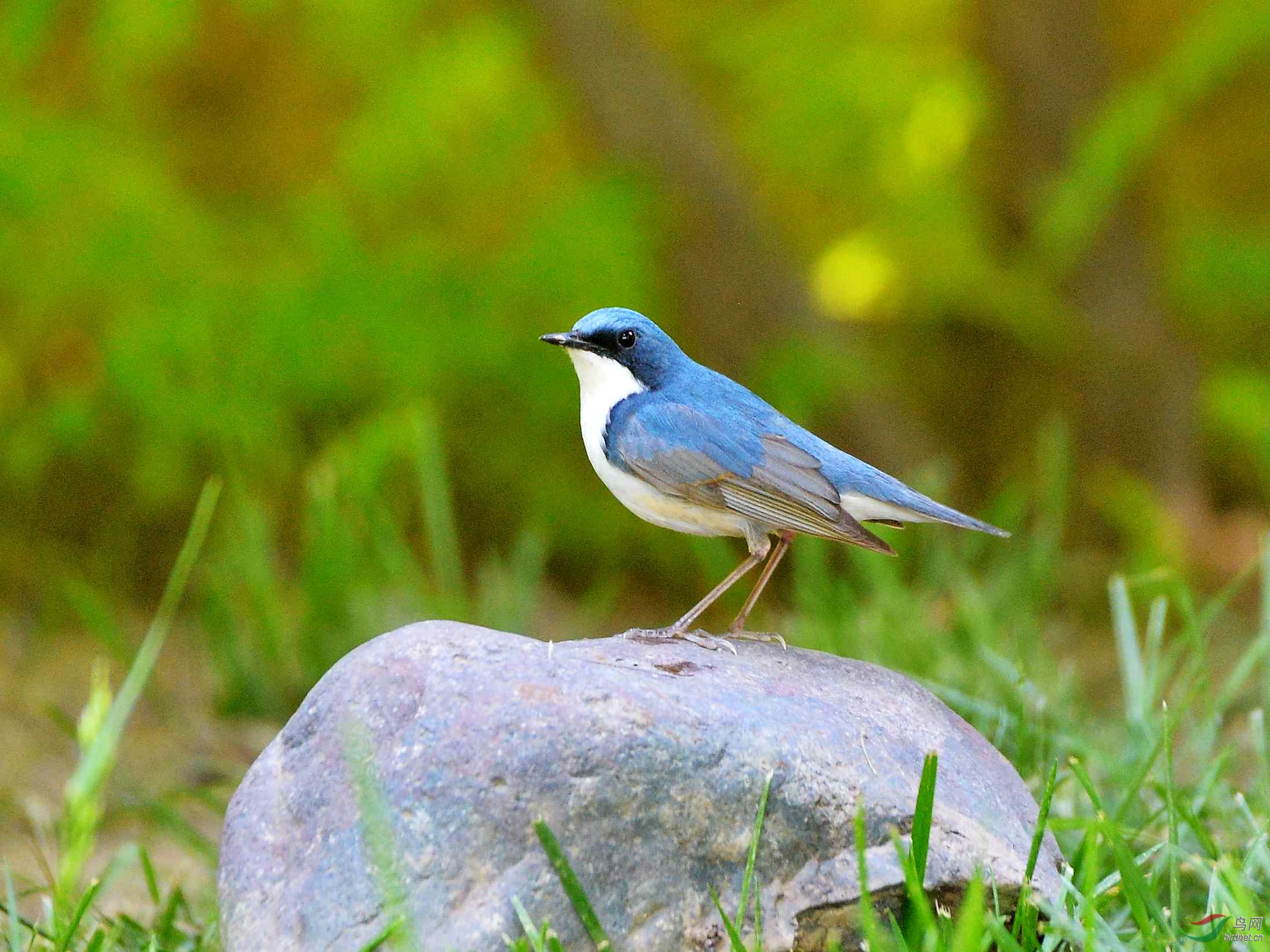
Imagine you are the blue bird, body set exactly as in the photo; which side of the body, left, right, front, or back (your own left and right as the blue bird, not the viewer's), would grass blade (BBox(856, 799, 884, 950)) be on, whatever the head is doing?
left

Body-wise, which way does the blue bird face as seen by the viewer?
to the viewer's left
